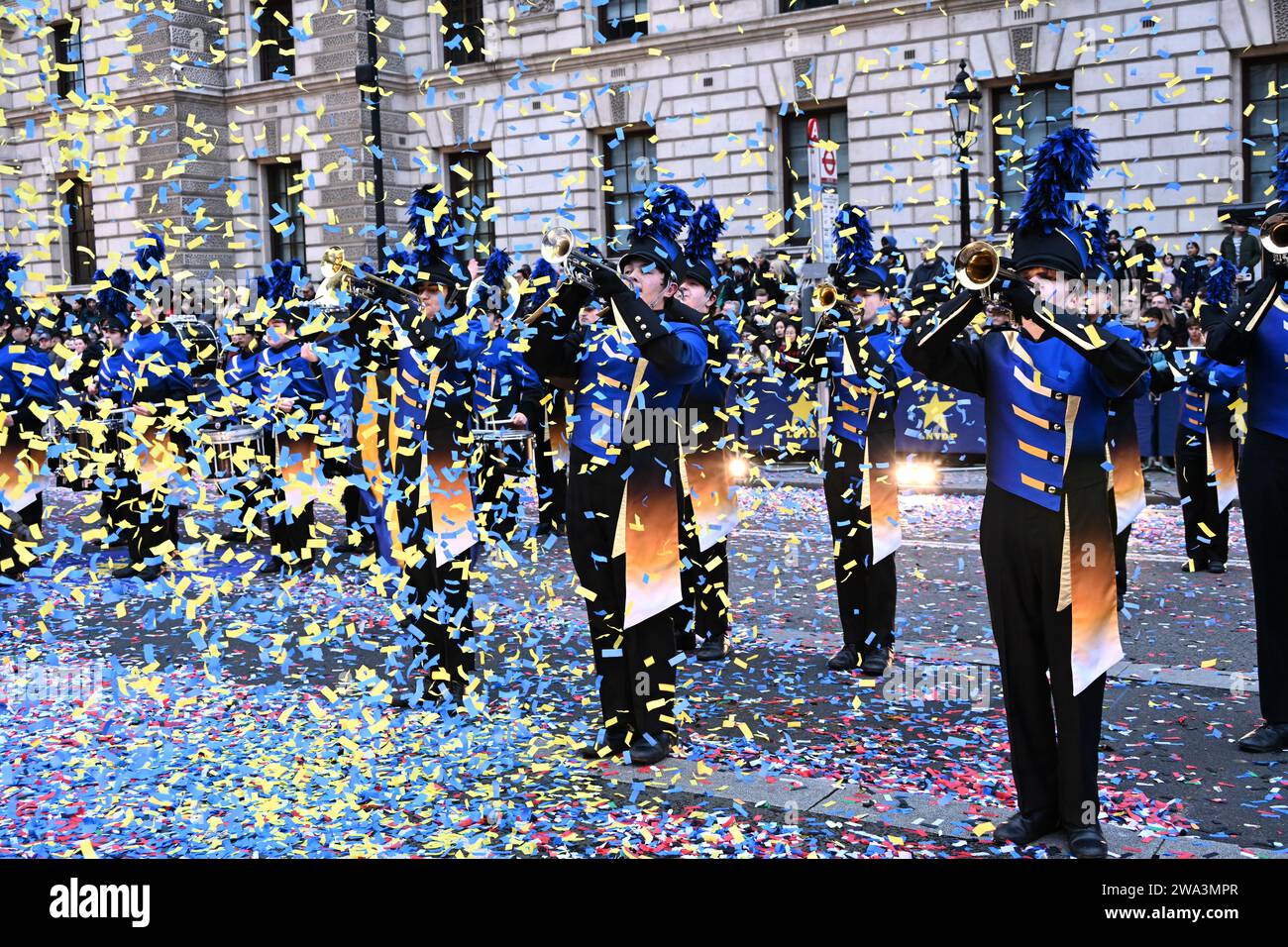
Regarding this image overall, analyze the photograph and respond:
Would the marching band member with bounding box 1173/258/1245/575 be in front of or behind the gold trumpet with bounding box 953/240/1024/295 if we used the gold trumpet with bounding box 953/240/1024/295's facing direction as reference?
behind

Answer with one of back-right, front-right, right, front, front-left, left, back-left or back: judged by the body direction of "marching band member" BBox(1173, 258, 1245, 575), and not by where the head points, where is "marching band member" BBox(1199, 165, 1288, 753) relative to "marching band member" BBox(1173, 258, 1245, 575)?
front-left

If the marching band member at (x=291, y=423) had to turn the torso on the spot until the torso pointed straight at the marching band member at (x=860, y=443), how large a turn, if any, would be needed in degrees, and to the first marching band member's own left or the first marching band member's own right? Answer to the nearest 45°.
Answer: approximately 90° to the first marching band member's own left

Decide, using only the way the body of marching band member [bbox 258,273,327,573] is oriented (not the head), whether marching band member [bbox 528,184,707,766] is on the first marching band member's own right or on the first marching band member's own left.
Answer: on the first marching band member's own left

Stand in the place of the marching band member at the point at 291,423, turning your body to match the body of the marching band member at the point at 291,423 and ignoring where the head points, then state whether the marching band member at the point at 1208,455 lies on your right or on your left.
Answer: on your left

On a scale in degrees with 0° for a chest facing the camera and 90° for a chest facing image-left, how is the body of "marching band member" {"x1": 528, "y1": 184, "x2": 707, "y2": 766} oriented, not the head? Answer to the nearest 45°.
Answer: approximately 45°

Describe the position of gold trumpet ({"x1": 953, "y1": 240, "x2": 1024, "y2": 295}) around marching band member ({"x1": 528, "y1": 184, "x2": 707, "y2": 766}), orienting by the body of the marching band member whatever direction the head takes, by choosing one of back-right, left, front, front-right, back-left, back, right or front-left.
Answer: left

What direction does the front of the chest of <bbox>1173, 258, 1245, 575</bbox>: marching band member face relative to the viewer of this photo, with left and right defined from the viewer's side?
facing the viewer and to the left of the viewer

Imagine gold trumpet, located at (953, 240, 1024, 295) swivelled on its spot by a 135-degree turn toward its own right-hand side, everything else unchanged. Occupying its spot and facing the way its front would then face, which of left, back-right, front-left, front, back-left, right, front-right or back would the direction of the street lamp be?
front
